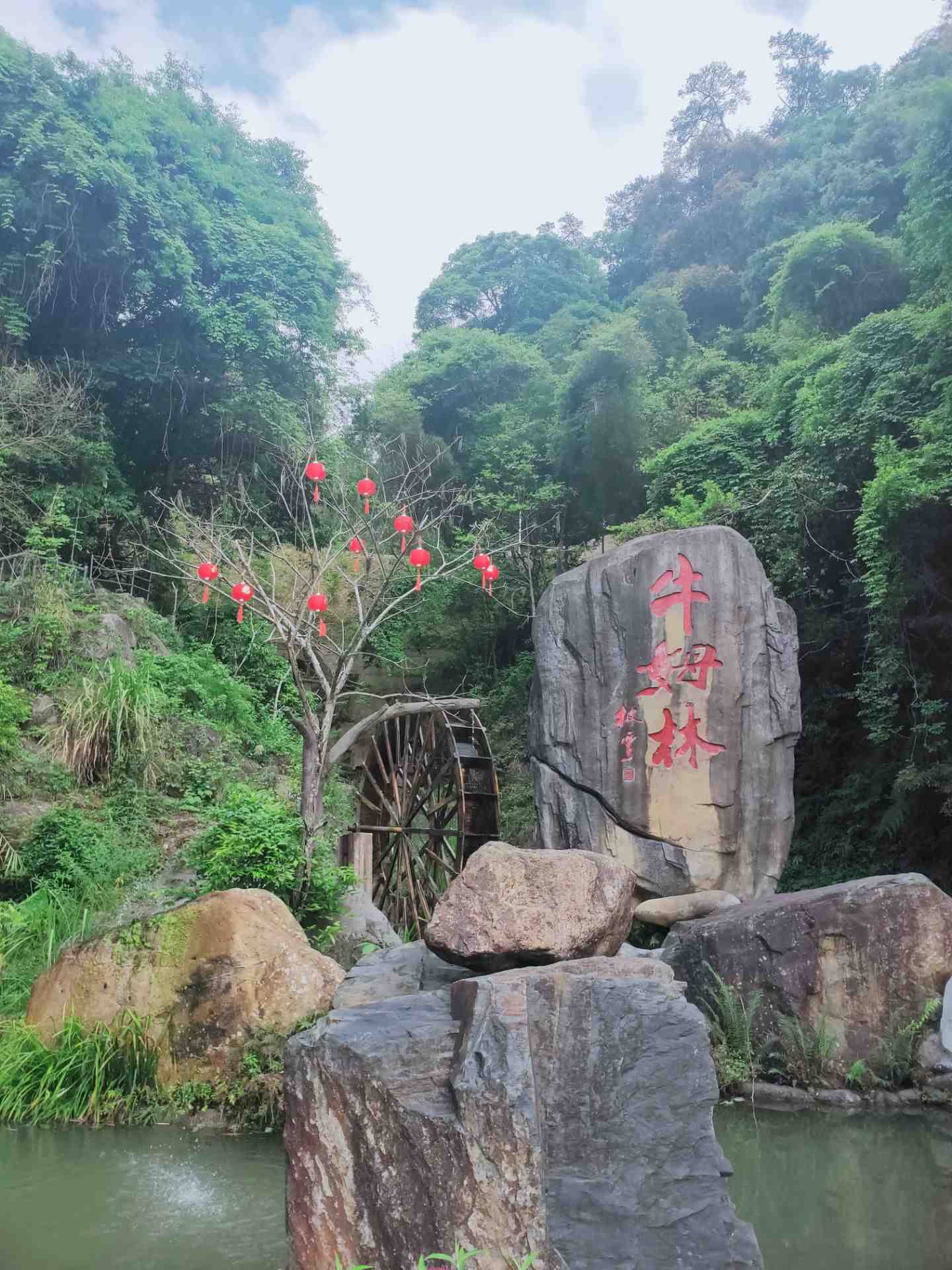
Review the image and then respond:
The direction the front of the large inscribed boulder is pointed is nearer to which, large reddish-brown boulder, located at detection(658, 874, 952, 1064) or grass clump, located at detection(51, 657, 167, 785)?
the large reddish-brown boulder

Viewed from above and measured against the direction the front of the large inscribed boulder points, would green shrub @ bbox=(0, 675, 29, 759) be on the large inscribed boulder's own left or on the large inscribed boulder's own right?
on the large inscribed boulder's own right

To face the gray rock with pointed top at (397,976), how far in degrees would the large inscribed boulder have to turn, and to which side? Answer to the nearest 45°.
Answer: approximately 45° to its right

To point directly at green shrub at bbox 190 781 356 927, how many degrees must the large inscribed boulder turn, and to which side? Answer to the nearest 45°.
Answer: approximately 45° to its right

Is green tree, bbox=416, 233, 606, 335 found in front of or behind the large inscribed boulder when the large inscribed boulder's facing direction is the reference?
behind

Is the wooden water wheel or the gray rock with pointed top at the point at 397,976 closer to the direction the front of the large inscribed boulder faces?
the gray rock with pointed top

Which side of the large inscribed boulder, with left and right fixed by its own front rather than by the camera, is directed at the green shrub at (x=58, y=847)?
right

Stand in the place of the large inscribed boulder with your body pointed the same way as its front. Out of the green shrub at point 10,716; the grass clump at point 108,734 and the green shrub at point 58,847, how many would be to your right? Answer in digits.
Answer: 3

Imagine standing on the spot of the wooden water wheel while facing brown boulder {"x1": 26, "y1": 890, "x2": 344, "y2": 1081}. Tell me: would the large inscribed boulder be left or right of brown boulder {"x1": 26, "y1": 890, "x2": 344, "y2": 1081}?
left

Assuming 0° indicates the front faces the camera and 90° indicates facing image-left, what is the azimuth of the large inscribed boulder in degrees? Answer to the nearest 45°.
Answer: approximately 0°

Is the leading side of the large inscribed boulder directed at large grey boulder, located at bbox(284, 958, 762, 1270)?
yes
